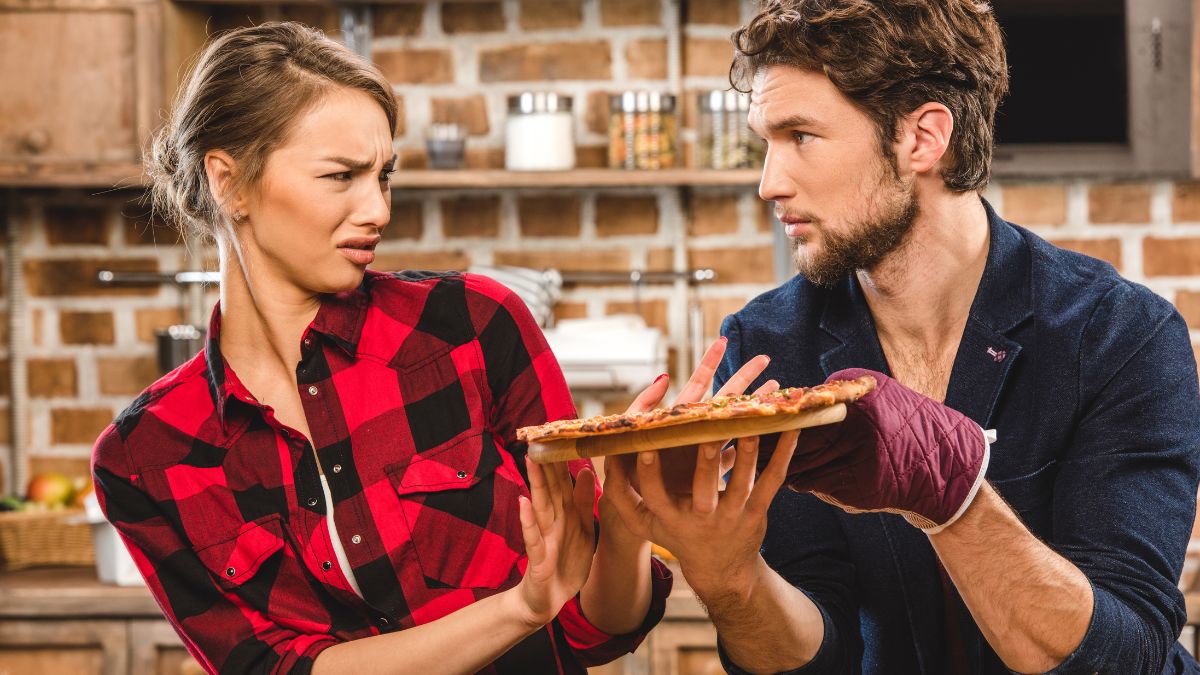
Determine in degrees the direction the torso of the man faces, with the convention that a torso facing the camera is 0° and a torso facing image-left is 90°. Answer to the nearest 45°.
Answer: approximately 45°

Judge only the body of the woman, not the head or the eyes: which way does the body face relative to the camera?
toward the camera

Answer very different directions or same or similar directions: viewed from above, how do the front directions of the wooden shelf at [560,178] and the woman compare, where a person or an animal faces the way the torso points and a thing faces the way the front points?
same or similar directions

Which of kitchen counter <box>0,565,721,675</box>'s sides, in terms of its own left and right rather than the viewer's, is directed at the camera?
front

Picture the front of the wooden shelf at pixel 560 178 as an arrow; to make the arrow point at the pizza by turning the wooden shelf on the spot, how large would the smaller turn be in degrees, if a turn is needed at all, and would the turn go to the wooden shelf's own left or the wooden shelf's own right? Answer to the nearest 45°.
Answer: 0° — it already faces it

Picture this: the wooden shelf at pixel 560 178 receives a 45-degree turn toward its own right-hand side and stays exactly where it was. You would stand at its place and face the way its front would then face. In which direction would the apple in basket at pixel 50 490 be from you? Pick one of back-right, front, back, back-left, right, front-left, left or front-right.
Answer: front-right

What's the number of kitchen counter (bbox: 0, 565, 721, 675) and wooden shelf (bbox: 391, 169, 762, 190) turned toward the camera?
2

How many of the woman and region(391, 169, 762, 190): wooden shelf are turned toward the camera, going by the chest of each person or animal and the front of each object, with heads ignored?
2

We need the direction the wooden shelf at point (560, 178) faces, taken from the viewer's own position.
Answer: facing the viewer

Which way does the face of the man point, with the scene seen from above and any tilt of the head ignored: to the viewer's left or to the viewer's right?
to the viewer's left

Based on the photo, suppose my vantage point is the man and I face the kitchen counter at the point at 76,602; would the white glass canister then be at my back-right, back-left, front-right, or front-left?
front-right

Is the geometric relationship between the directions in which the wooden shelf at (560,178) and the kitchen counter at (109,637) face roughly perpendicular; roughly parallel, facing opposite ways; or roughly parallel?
roughly parallel
